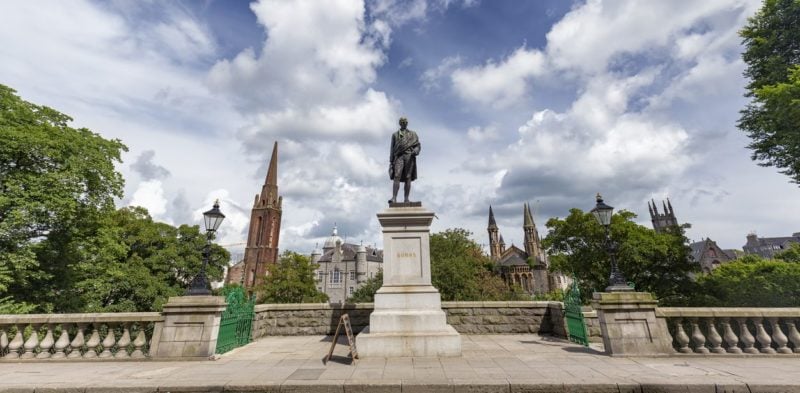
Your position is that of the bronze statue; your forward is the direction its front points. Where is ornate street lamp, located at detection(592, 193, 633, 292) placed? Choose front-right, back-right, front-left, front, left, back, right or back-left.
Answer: left

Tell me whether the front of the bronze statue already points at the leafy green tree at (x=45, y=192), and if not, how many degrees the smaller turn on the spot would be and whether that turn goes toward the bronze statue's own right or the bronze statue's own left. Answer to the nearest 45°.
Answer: approximately 90° to the bronze statue's own right

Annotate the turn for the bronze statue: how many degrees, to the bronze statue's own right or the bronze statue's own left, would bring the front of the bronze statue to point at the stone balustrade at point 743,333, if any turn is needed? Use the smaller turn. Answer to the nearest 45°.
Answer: approximately 90° to the bronze statue's own left

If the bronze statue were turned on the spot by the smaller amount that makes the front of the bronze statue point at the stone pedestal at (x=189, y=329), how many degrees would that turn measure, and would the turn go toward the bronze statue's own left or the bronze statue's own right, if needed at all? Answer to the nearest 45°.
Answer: approximately 90° to the bronze statue's own right

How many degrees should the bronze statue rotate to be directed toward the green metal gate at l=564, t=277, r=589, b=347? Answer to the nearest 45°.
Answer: approximately 90° to its left

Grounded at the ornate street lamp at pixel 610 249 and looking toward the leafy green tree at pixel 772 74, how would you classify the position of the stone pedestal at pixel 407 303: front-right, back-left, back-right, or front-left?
back-left

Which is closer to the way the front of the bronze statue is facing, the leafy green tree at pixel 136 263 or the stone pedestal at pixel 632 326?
the stone pedestal

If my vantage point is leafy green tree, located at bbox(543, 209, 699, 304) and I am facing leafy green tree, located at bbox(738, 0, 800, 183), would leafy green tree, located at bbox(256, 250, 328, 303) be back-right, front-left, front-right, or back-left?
back-right

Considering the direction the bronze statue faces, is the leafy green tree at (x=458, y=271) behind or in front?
behind

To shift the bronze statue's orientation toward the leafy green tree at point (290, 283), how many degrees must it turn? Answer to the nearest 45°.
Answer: approximately 135° to its right

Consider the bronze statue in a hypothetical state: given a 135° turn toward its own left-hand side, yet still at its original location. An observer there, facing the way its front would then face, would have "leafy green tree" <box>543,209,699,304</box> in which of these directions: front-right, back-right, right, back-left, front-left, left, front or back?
front

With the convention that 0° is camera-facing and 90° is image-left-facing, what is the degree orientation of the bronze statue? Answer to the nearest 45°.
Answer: approximately 0°

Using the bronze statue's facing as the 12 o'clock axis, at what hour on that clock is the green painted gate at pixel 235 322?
The green painted gate is roughly at 3 o'clock from the bronze statue.

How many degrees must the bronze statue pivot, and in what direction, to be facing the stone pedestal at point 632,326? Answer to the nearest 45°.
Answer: approximately 90° to its left
